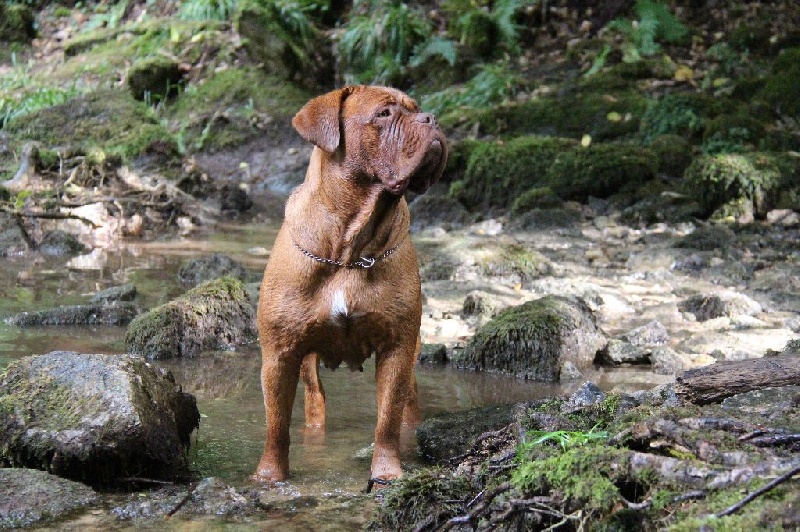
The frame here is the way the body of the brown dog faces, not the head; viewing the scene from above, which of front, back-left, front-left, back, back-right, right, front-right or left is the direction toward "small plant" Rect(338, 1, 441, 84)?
back

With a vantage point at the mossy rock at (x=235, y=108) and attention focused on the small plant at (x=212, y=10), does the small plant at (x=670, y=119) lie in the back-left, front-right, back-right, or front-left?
back-right

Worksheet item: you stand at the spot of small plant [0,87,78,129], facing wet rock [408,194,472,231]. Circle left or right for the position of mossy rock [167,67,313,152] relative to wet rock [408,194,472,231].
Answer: left

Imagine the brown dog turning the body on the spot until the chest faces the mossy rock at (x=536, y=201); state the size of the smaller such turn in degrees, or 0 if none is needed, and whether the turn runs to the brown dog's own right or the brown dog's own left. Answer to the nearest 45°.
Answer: approximately 180°

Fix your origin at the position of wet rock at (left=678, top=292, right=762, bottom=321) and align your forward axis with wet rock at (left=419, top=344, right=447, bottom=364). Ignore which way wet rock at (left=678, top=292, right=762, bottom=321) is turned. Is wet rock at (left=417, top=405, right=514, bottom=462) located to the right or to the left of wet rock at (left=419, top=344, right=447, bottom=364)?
left

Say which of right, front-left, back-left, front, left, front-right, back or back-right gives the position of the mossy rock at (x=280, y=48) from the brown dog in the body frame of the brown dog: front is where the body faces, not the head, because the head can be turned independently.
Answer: back

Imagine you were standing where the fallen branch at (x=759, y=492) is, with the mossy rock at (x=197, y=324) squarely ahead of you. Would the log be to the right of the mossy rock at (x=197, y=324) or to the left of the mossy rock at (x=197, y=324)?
right

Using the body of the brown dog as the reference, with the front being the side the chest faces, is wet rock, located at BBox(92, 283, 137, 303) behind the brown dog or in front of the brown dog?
behind

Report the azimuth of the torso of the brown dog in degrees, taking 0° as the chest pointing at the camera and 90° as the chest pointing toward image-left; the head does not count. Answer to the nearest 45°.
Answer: approximately 0°

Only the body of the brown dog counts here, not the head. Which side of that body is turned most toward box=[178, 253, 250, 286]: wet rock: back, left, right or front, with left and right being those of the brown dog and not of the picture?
back

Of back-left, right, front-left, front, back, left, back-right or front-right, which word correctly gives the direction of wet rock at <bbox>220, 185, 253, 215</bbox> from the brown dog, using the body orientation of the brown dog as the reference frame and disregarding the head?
back

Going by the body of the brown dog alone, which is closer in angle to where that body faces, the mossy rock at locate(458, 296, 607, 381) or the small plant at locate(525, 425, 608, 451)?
the small plant

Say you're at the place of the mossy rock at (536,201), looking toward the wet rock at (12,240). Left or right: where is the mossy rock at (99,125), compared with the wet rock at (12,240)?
right

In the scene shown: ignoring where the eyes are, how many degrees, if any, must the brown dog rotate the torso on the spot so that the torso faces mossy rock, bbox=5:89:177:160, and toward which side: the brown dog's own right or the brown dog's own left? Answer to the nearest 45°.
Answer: approximately 180°

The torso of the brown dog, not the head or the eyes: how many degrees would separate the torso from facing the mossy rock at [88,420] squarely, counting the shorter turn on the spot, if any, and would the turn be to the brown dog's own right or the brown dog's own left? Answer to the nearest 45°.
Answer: approximately 90° to the brown dog's own right
